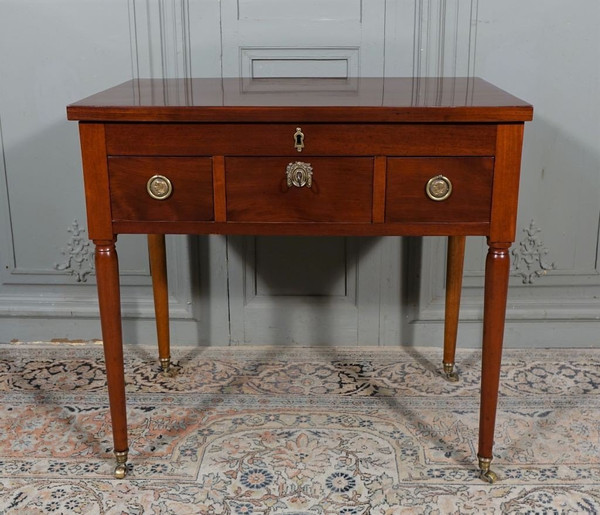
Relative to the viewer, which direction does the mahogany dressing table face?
toward the camera
